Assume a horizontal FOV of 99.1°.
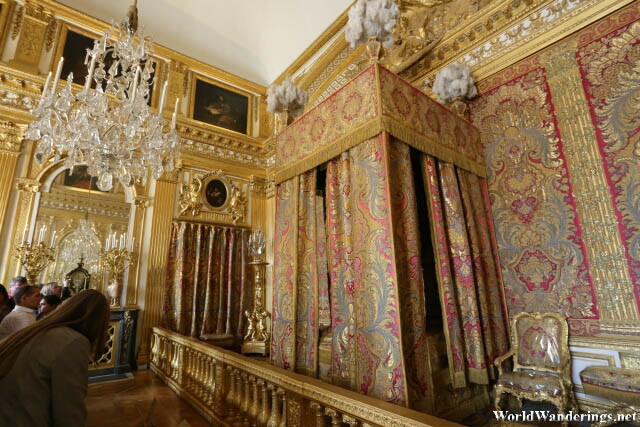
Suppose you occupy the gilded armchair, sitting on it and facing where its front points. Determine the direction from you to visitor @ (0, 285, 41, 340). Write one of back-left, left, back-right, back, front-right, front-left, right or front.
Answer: front

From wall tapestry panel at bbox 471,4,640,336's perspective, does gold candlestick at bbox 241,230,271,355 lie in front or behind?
in front

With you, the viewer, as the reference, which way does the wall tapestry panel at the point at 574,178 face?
facing the viewer and to the left of the viewer

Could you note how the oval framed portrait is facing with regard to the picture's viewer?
facing the viewer

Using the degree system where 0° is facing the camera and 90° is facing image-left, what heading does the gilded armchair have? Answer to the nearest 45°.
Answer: approximately 45°

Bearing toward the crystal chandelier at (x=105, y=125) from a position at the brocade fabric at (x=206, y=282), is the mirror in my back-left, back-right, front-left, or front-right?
front-right

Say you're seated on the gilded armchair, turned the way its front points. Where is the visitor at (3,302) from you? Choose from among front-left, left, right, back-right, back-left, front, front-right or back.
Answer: front

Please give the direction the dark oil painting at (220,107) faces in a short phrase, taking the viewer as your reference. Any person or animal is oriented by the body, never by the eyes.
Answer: facing the viewer and to the right of the viewer

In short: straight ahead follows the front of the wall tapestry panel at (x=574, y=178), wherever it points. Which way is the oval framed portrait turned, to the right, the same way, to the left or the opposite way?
to the left

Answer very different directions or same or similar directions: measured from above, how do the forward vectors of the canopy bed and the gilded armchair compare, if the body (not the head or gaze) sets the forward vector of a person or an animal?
same or similar directions
